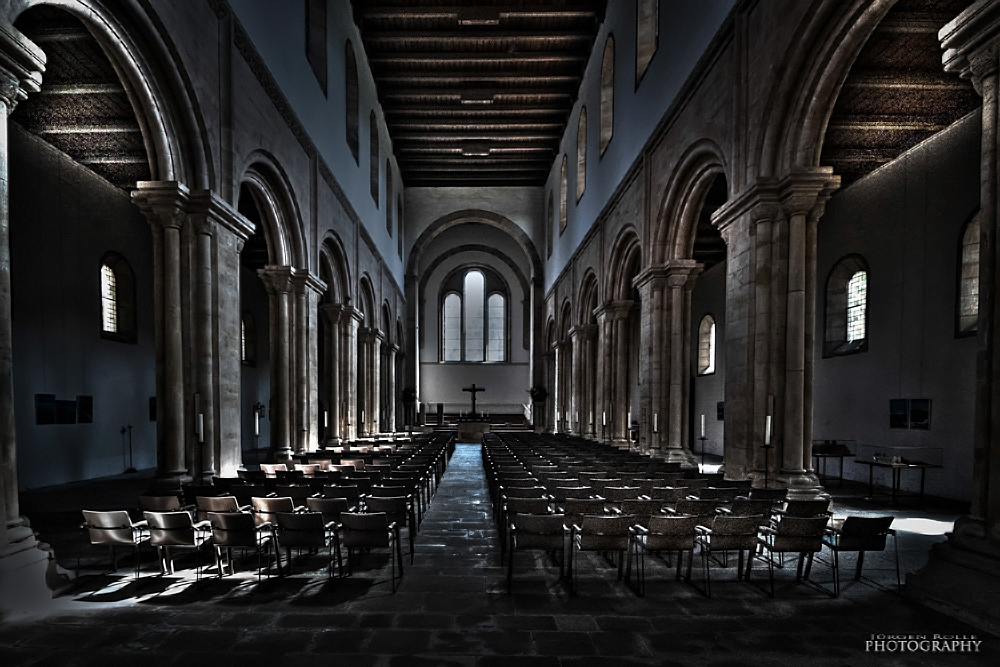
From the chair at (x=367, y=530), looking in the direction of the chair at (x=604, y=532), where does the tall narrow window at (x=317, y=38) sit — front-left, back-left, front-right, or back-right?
back-left

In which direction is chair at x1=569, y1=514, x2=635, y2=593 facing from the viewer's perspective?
away from the camera

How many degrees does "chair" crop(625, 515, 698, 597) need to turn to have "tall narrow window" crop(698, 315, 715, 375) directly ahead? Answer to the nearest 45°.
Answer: approximately 45° to its right

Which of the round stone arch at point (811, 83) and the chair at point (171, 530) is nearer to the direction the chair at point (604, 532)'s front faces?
the round stone arch

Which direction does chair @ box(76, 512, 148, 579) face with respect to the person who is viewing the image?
facing away from the viewer and to the right of the viewer

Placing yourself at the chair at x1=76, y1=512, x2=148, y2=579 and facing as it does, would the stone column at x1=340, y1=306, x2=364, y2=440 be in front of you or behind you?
in front
